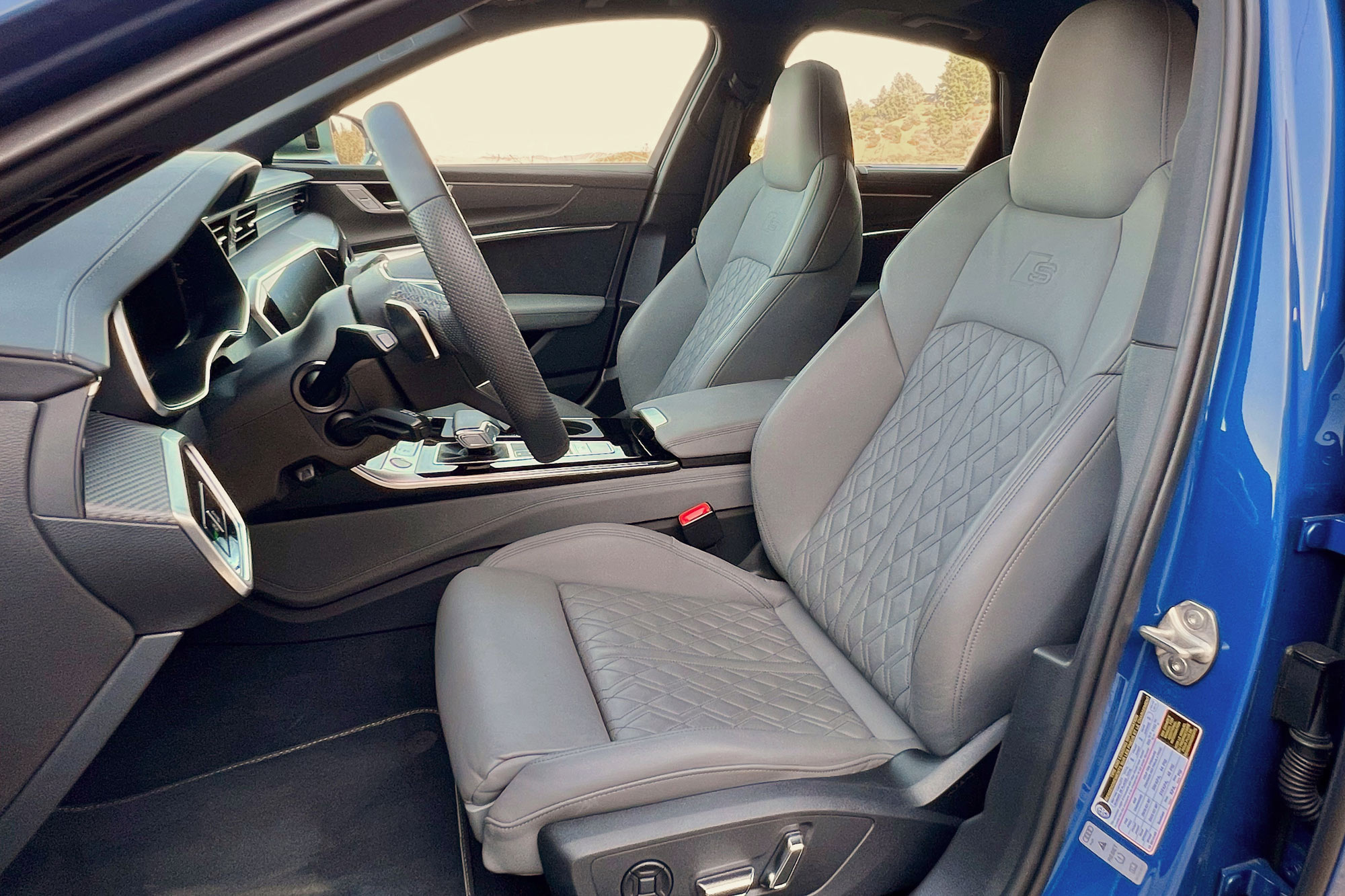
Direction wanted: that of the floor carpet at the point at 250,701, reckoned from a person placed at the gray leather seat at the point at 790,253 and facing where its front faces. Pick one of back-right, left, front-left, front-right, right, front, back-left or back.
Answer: front

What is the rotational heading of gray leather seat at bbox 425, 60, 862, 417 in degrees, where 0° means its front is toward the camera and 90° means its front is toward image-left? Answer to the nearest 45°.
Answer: approximately 45°

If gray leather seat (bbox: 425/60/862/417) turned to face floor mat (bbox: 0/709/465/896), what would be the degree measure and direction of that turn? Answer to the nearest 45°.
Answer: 0° — it already faces it
